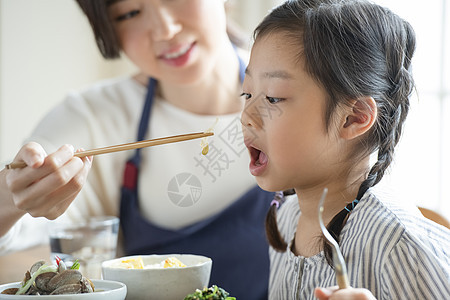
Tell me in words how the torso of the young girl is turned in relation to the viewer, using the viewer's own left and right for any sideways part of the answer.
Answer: facing the viewer and to the left of the viewer

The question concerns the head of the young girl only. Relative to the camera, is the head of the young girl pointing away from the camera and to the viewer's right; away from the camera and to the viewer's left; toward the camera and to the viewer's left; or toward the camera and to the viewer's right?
toward the camera and to the viewer's left

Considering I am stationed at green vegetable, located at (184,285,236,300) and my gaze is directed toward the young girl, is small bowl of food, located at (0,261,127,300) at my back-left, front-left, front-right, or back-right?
back-left

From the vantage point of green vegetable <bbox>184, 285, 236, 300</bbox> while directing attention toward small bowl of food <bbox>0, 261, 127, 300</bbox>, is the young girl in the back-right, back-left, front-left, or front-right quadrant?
back-right
